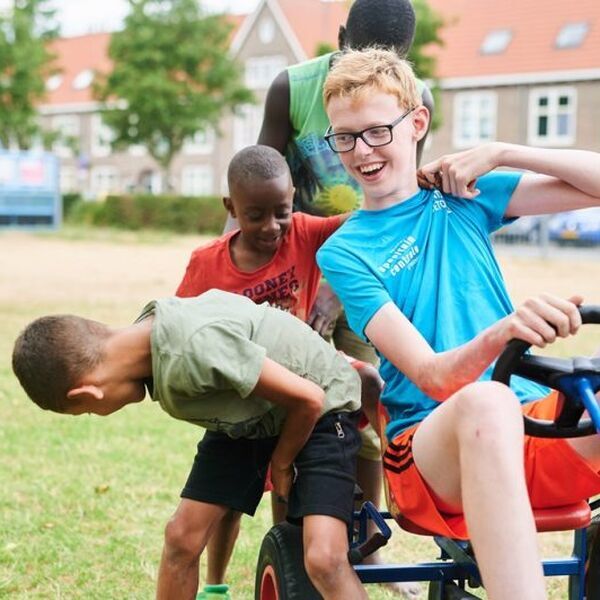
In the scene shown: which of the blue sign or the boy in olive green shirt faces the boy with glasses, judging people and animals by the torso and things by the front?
the blue sign

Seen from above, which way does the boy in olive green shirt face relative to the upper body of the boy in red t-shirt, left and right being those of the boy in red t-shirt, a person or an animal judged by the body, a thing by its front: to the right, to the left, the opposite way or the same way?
to the right

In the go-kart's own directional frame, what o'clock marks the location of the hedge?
The hedge is roughly at 7 o'clock from the go-kart.

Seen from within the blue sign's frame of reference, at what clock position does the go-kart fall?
The go-kart is roughly at 12 o'clock from the blue sign.

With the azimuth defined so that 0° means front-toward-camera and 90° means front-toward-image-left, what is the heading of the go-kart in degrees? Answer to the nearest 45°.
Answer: approximately 315°

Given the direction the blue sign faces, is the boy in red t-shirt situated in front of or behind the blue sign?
in front

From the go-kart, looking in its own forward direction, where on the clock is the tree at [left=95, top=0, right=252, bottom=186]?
The tree is roughly at 7 o'clock from the go-kart.

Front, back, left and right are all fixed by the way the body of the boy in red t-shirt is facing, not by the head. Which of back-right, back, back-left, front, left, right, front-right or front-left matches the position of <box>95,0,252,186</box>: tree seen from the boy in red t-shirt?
back-left

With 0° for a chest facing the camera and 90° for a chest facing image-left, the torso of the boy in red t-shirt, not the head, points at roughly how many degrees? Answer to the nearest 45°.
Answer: approximately 315°

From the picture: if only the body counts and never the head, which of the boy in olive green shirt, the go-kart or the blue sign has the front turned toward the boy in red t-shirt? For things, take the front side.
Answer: the blue sign

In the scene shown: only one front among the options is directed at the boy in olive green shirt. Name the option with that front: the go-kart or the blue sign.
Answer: the blue sign

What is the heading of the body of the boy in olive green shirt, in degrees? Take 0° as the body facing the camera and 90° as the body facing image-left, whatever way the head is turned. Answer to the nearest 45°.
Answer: approximately 45°

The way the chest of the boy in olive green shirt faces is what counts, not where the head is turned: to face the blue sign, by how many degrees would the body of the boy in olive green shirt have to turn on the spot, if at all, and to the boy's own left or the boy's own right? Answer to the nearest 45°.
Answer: approximately 135° to the boy's own right
